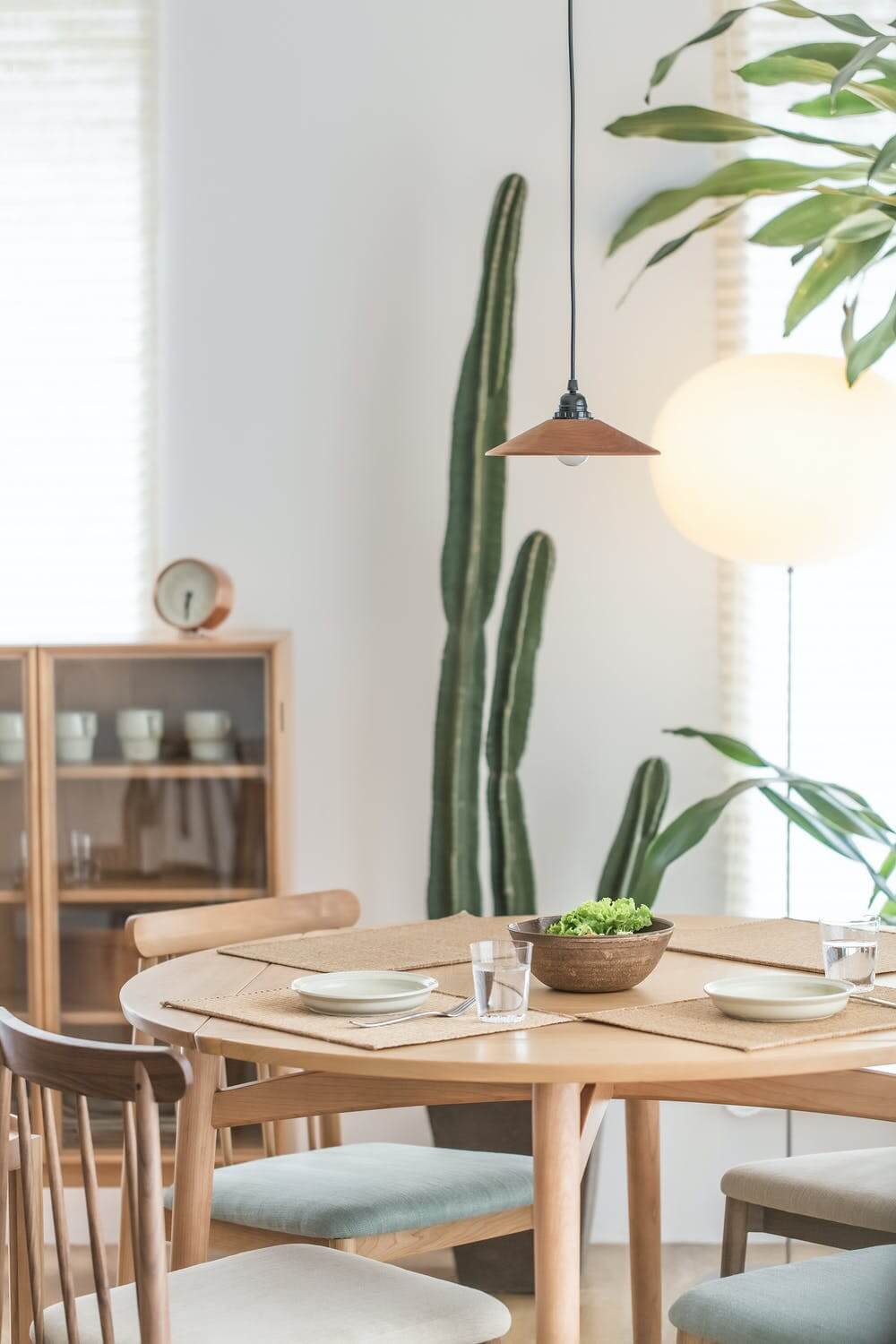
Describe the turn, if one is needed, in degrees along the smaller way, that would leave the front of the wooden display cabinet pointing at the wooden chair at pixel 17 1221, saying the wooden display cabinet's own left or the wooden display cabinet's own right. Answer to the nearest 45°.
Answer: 0° — it already faces it

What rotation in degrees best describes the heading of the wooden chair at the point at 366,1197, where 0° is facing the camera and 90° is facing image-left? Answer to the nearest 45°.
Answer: approximately 315°

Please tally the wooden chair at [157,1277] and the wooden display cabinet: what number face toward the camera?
1

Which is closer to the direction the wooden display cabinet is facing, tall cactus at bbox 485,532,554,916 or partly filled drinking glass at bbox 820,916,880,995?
the partly filled drinking glass

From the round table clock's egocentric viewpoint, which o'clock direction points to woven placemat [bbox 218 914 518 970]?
The woven placemat is roughly at 10 o'clock from the round table clock.

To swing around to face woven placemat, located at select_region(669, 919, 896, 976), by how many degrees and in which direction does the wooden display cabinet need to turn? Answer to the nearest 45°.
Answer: approximately 45° to its left

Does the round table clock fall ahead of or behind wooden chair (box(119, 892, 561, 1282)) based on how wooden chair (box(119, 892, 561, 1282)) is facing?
behind
